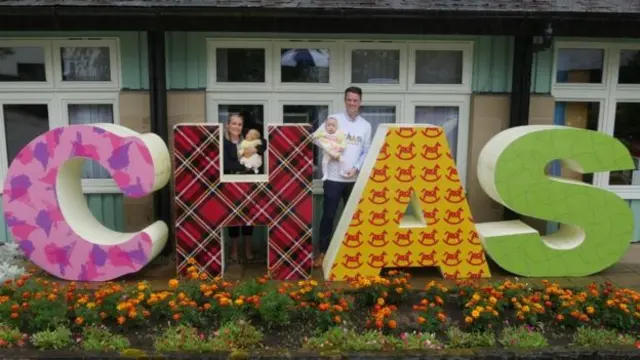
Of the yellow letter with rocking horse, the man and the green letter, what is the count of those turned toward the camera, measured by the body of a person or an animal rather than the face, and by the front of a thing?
3

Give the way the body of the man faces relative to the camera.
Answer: toward the camera

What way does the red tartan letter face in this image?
toward the camera

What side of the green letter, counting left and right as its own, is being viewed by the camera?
front

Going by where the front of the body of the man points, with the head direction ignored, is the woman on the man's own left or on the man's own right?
on the man's own right

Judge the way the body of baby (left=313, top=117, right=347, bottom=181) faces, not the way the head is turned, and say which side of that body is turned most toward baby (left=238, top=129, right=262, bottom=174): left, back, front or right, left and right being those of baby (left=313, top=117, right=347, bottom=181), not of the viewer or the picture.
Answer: right

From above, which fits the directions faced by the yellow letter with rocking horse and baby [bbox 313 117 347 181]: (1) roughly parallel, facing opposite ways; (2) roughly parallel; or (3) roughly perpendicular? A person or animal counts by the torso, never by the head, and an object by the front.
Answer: roughly parallel

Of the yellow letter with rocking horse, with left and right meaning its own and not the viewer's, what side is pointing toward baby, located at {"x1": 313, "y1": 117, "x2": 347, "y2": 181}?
right

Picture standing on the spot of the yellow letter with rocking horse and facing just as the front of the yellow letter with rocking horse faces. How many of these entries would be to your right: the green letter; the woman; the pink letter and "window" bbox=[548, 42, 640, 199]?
2

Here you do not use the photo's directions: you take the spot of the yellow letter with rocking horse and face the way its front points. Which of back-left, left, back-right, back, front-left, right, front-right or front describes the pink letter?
right

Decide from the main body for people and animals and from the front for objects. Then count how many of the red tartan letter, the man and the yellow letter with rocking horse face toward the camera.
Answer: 3
